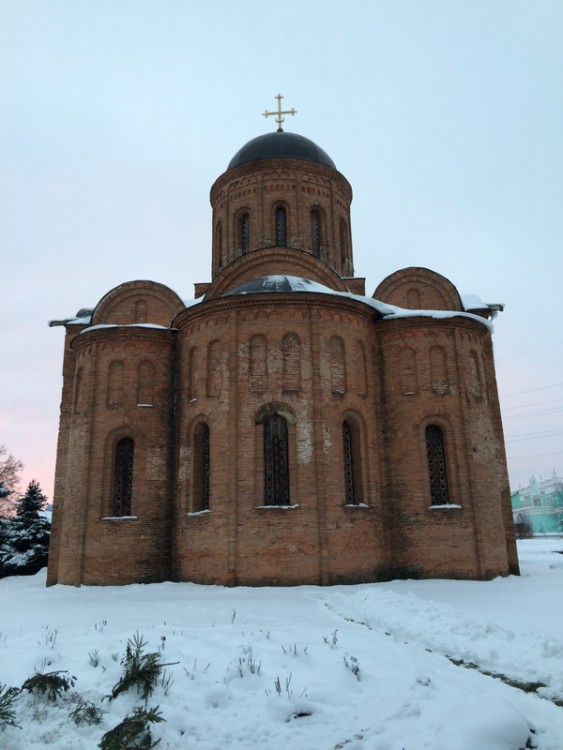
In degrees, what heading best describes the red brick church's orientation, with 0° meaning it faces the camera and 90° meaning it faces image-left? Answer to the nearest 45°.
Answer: approximately 180°

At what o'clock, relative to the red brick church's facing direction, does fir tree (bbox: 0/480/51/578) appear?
The fir tree is roughly at 10 o'clock from the red brick church.

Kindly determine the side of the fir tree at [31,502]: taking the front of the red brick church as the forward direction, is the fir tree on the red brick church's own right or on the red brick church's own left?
on the red brick church's own left
